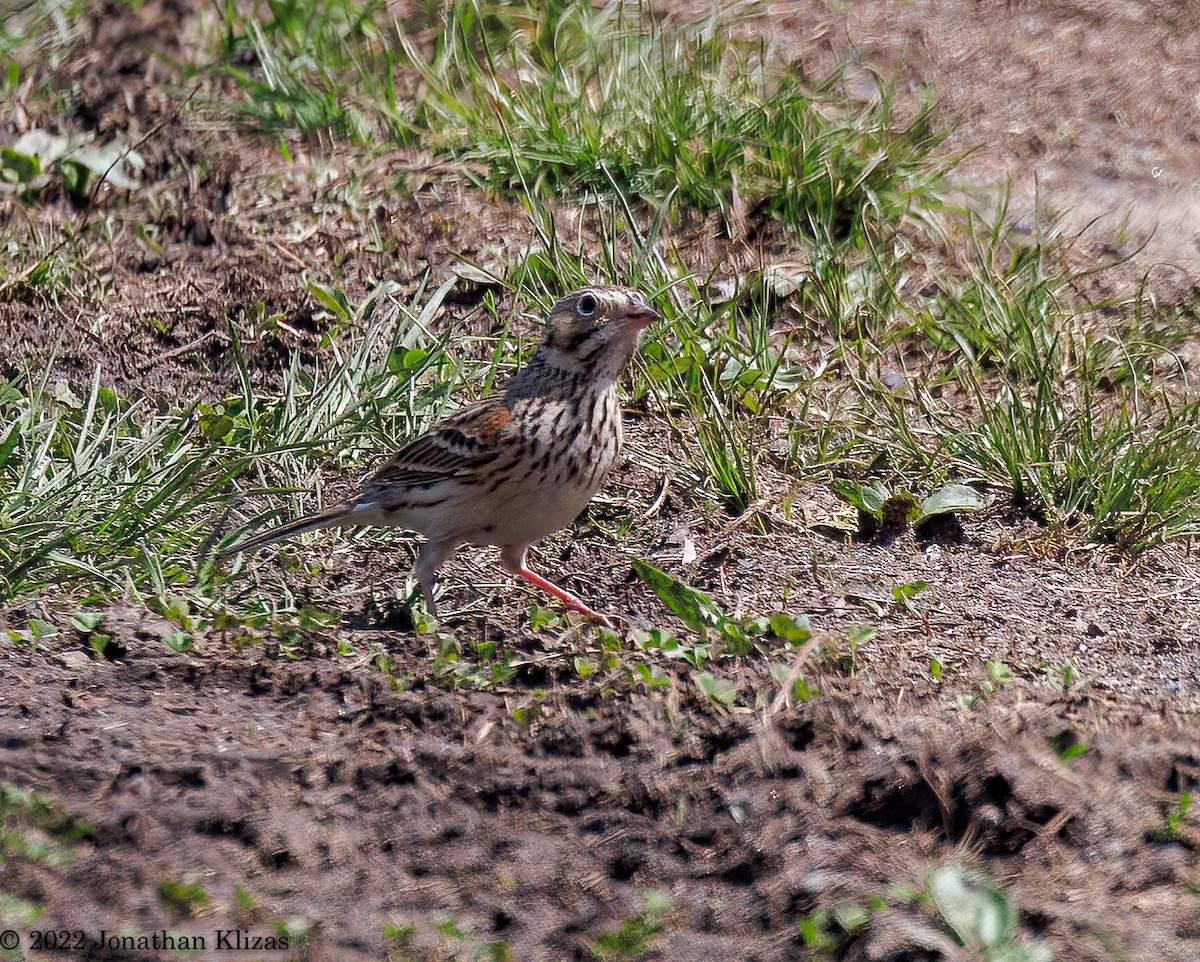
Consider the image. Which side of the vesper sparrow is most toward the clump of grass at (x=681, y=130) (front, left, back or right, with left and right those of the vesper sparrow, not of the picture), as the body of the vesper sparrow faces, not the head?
left

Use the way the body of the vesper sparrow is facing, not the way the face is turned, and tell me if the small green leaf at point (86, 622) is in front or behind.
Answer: behind

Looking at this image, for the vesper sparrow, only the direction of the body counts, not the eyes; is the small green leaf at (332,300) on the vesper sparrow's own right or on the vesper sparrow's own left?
on the vesper sparrow's own left

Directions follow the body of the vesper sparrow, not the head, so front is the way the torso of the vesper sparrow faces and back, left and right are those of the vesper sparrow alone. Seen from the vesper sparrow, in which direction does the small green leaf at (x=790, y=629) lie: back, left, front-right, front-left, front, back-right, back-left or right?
front-right

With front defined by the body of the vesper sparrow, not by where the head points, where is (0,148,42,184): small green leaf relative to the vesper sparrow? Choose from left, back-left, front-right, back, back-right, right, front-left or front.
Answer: back-left

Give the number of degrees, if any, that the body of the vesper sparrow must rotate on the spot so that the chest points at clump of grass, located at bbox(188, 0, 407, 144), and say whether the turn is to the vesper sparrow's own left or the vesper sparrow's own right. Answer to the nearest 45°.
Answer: approximately 90° to the vesper sparrow's own left

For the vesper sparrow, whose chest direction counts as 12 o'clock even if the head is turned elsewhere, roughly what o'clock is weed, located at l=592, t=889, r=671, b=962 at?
The weed is roughly at 3 o'clock from the vesper sparrow.

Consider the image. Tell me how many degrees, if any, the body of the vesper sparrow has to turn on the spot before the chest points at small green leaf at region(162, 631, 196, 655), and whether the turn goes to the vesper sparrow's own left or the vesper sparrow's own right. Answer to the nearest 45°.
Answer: approximately 135° to the vesper sparrow's own right

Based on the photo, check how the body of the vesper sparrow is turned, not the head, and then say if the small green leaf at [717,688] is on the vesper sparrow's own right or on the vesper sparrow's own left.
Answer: on the vesper sparrow's own right

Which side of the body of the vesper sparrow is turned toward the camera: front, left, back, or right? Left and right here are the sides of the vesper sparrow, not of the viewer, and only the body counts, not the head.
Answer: right

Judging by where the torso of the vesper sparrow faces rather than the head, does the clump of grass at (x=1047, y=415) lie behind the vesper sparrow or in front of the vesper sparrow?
in front
